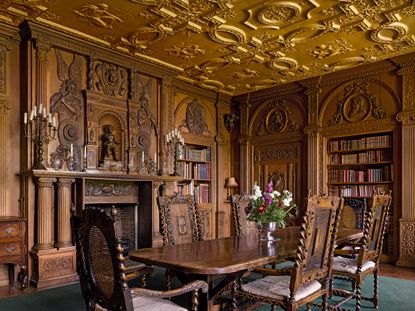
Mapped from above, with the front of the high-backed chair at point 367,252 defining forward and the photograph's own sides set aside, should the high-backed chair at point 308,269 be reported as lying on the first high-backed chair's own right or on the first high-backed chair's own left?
on the first high-backed chair's own left

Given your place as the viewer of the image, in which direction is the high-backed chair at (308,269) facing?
facing away from the viewer and to the left of the viewer

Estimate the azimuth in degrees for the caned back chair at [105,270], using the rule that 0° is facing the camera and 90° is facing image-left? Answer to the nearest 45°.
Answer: approximately 225°

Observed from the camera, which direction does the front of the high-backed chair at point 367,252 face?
facing away from the viewer and to the left of the viewer

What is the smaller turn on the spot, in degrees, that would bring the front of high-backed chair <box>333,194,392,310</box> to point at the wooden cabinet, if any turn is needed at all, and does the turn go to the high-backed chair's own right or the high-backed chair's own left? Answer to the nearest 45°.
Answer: approximately 45° to the high-backed chair's own left

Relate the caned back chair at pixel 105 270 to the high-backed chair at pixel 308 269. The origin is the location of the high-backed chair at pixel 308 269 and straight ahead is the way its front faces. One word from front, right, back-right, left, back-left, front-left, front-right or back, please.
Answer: left

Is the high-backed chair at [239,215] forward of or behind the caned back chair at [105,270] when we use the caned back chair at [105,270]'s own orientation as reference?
forward
